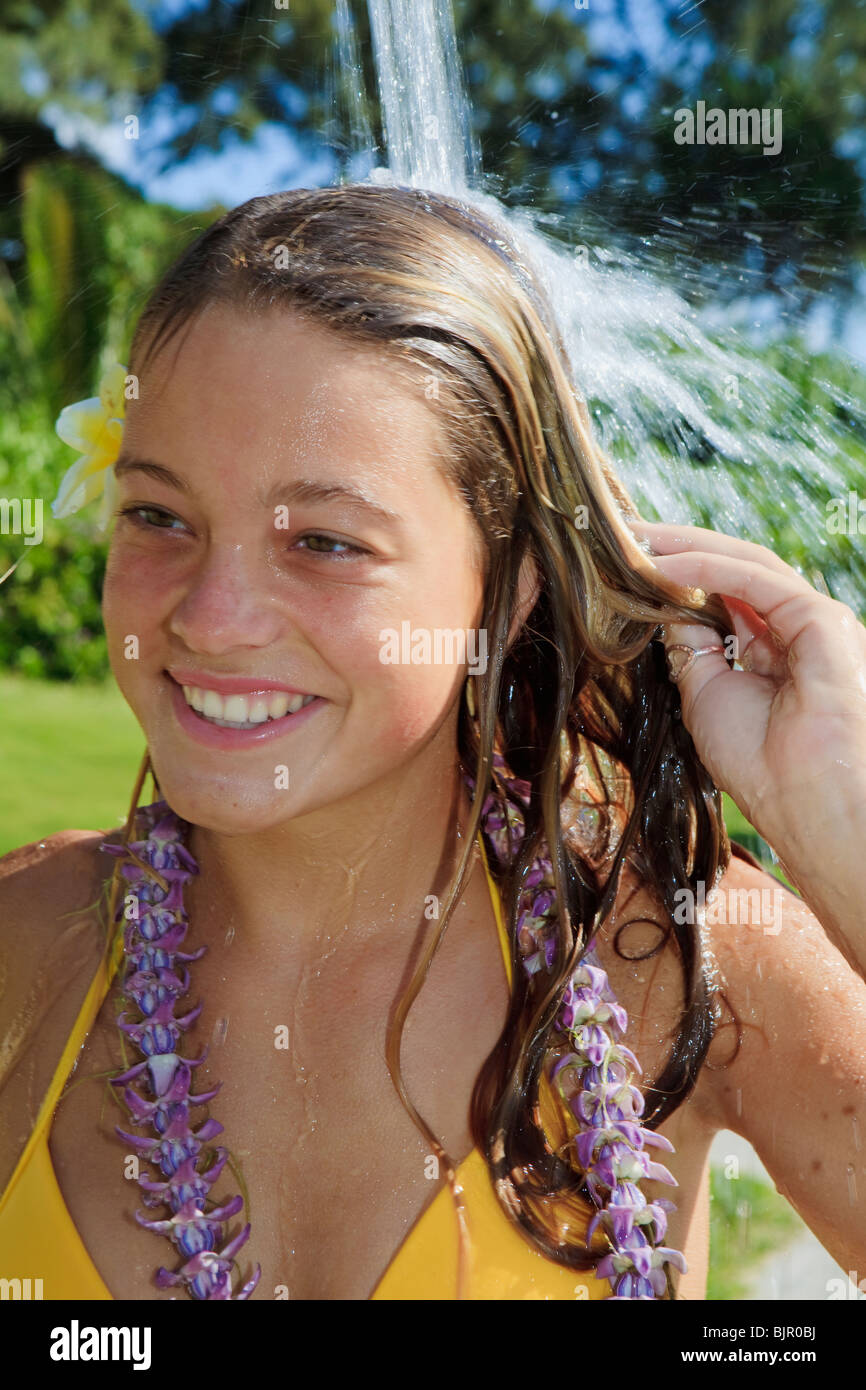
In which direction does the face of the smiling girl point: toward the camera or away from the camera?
toward the camera

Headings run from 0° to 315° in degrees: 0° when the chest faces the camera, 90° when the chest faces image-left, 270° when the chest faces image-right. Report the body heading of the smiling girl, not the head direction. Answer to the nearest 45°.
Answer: approximately 45°
